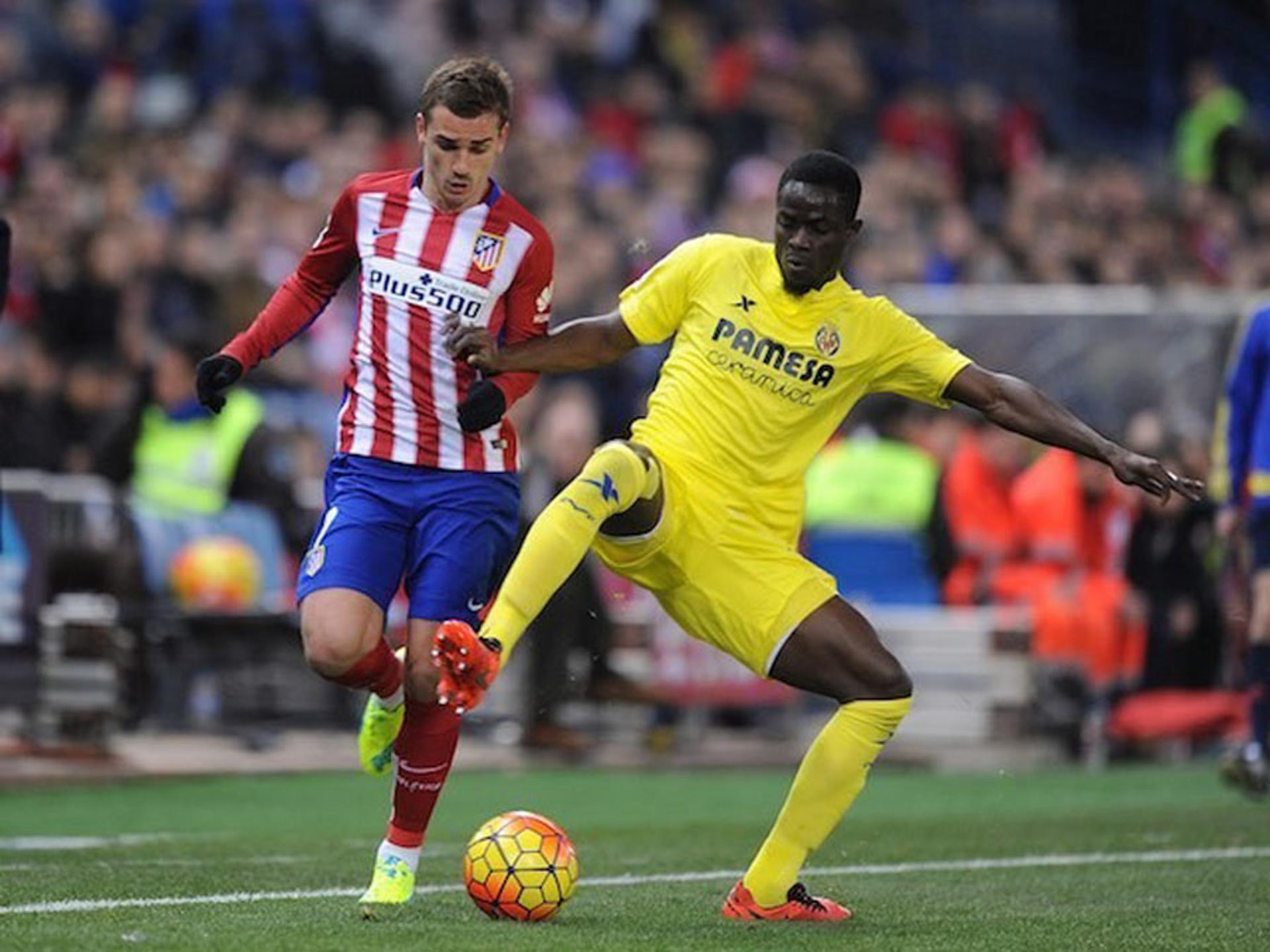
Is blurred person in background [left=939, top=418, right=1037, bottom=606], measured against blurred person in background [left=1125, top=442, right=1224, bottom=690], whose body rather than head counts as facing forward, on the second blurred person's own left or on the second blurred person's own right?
on the second blurred person's own right

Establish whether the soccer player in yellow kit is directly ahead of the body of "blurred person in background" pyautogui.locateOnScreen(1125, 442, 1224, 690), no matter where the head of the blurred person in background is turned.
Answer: yes

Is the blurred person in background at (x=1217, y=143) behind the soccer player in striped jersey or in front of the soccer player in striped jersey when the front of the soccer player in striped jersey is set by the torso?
behind

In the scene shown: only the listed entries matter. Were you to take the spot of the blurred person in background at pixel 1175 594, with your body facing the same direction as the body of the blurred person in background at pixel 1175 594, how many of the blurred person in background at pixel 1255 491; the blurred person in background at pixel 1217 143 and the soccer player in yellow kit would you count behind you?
1

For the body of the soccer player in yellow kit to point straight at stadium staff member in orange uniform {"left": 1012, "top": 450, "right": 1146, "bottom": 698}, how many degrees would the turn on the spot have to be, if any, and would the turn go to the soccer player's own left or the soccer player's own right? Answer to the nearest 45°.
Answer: approximately 180°

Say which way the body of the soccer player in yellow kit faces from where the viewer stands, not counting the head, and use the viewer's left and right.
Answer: facing the viewer

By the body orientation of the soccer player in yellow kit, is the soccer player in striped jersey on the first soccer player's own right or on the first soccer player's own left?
on the first soccer player's own right

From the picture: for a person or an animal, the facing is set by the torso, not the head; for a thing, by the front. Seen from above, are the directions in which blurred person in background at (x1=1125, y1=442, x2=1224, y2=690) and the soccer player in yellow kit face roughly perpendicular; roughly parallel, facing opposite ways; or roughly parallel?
roughly parallel

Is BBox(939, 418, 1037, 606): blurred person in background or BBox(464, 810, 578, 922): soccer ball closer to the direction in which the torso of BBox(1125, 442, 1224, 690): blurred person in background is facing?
the soccer ball

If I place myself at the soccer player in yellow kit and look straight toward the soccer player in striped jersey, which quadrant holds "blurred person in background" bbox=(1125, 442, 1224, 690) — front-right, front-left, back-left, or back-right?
back-right

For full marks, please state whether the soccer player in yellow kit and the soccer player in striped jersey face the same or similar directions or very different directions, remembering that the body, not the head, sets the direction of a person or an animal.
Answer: same or similar directions

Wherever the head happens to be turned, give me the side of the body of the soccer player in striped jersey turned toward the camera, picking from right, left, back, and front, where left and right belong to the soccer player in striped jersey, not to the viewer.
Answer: front

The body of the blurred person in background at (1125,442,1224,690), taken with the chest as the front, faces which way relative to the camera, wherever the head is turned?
toward the camera

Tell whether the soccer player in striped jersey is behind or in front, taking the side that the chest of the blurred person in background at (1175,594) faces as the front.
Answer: in front

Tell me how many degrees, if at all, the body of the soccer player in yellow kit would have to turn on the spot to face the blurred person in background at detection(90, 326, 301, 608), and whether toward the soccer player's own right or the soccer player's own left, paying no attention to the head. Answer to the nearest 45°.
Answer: approximately 135° to the soccer player's own right

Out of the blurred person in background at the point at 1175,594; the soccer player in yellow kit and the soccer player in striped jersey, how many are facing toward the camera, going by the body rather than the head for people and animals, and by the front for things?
3
